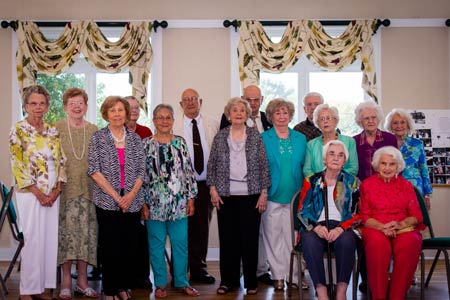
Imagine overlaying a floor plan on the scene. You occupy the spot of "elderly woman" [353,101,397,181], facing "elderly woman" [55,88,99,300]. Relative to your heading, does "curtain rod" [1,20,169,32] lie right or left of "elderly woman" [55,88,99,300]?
right

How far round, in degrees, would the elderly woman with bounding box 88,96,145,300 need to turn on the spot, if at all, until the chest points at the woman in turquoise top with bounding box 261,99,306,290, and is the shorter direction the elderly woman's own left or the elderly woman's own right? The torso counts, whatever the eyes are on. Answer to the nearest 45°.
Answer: approximately 90° to the elderly woman's own left

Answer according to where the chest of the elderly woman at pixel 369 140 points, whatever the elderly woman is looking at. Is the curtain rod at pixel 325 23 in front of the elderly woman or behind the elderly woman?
behind
